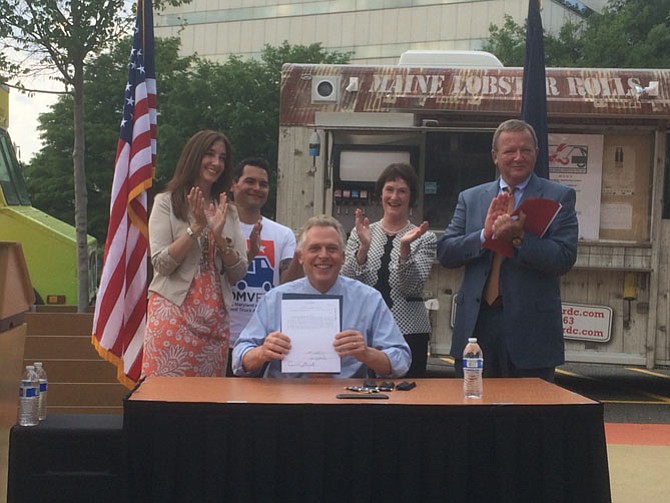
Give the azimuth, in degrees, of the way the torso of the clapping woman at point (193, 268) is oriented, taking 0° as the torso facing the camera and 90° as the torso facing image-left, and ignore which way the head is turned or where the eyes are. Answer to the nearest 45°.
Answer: approximately 315°

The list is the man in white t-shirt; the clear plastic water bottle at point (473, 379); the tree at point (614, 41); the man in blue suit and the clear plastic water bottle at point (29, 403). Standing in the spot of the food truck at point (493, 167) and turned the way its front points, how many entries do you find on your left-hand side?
1

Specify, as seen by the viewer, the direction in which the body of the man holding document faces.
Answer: toward the camera

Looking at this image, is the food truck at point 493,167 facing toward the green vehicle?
no

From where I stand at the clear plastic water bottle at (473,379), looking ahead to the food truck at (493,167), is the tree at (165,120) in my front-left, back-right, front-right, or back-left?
front-left

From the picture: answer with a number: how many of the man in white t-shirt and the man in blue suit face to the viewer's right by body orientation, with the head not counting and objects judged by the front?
0

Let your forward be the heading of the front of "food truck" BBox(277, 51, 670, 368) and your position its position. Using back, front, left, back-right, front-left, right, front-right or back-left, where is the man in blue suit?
right

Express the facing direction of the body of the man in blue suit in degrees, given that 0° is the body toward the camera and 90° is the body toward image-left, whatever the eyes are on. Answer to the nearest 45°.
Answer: approximately 45°

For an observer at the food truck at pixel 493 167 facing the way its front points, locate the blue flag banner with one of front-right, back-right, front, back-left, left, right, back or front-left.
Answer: right

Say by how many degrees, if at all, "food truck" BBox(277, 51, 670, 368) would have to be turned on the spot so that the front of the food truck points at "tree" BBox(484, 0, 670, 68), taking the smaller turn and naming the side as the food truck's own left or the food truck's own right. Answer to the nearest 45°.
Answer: approximately 90° to the food truck's own left

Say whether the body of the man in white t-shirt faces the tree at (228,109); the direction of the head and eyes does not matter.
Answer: no

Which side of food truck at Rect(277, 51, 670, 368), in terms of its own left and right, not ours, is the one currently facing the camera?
right

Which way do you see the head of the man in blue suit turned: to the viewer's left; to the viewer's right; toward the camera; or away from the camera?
toward the camera

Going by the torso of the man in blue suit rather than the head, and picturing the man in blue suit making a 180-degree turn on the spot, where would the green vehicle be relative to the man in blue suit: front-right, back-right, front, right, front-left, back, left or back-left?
left

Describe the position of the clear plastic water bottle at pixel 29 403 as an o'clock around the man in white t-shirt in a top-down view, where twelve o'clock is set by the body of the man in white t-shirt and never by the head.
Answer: The clear plastic water bottle is roughly at 1 o'clock from the man in white t-shirt.
